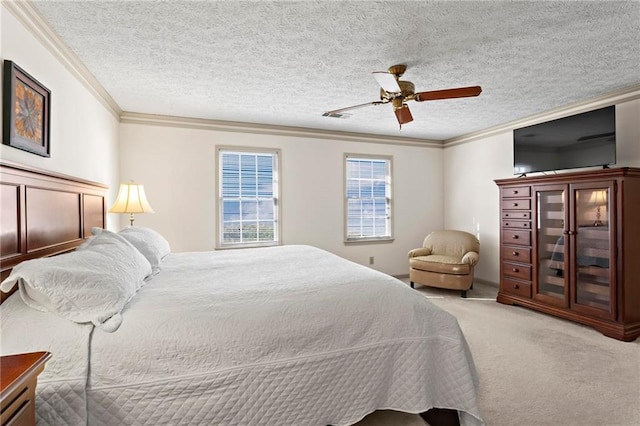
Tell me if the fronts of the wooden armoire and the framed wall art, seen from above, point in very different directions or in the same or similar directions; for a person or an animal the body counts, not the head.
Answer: very different directions

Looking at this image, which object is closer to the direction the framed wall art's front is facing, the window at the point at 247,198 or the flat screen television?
the flat screen television

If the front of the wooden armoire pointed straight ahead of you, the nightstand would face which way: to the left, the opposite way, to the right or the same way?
the opposite way

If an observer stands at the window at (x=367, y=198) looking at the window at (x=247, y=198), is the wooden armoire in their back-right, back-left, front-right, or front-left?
back-left

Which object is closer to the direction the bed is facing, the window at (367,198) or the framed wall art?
the window

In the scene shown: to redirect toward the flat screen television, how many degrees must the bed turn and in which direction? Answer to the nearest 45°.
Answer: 0° — it already faces it

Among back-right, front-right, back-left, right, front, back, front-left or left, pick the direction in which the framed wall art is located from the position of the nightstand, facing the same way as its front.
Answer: back-left

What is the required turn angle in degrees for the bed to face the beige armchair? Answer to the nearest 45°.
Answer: approximately 45° to its left

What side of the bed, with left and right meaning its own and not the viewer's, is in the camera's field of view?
right

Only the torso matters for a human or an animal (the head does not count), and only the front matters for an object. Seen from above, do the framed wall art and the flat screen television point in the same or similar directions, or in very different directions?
very different directions

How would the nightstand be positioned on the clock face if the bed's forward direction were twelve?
The nightstand is roughly at 5 o'clock from the bed.

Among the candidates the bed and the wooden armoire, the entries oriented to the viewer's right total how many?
1

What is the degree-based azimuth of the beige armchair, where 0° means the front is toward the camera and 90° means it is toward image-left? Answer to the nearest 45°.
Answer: approximately 45°

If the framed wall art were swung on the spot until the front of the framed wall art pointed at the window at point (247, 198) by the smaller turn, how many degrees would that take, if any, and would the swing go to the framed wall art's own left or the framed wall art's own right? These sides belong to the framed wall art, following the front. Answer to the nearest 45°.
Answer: approximately 90° to the framed wall art's own left

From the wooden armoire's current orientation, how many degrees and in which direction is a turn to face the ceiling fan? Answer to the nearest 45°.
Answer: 0° — it already faces it
